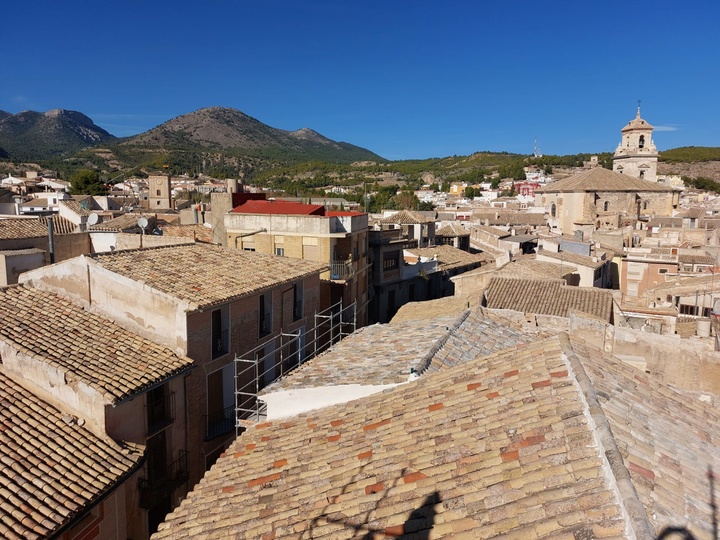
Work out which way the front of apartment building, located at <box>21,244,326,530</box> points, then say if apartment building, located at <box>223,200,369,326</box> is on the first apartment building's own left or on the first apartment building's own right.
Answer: on the first apartment building's own left

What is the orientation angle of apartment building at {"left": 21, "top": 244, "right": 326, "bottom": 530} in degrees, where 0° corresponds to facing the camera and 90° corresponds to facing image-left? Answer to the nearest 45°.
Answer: approximately 315°
